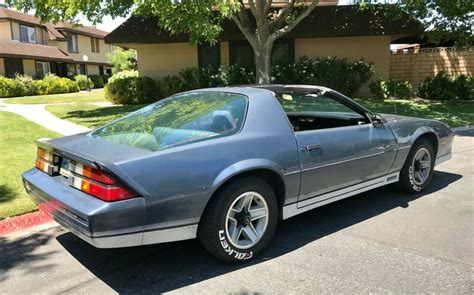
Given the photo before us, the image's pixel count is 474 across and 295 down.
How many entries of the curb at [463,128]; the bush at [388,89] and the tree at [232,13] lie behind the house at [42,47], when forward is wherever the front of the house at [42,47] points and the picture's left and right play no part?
0

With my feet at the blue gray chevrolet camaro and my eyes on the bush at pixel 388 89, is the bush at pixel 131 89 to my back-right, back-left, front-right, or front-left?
front-left

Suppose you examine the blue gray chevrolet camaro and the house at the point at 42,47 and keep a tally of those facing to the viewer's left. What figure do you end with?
0

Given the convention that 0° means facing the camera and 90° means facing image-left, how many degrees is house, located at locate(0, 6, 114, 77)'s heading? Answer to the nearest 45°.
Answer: approximately 315°

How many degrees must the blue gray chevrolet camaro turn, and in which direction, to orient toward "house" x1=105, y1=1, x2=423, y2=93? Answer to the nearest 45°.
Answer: approximately 45° to its left

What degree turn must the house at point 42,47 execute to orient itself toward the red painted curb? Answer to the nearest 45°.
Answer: approximately 45° to its right

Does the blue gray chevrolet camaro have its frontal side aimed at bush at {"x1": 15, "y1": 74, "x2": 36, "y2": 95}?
no

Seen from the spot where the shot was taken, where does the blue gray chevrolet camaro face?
facing away from the viewer and to the right of the viewer

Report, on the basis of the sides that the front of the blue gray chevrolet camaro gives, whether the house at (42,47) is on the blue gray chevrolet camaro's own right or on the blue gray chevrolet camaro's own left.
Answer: on the blue gray chevrolet camaro's own left

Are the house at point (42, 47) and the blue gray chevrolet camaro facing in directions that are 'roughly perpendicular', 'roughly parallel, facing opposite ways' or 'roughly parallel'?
roughly perpendicular

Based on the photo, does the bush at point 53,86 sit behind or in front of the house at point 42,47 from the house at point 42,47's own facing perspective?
in front

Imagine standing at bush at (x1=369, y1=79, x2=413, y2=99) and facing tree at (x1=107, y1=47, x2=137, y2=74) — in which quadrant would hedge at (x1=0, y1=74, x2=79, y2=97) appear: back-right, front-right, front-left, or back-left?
front-left

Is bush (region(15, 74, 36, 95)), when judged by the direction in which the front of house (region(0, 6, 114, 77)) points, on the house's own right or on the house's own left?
on the house's own right

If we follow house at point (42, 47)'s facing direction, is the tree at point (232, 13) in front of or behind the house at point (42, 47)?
in front

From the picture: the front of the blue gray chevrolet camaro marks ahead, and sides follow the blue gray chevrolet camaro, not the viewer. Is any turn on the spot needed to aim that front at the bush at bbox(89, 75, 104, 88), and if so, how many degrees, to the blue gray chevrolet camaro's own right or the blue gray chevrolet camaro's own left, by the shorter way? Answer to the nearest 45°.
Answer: approximately 45° to the blue gray chevrolet camaro's own left
